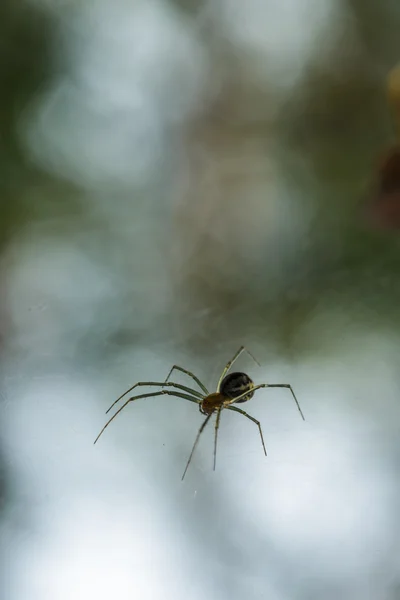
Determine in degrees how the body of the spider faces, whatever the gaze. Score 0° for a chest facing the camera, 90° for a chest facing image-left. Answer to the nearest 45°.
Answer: approximately 45°
